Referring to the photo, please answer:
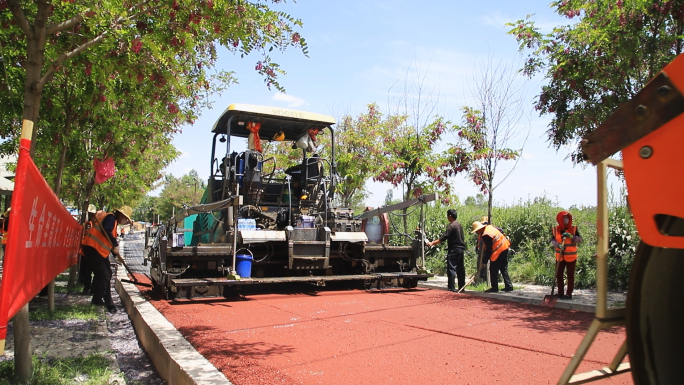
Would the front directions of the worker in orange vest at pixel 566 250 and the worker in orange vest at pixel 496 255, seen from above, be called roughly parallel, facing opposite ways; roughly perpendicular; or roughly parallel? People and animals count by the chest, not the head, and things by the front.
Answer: roughly perpendicular

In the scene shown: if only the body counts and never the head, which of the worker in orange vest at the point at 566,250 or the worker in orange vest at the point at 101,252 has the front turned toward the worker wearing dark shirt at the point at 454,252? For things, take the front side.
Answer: the worker in orange vest at the point at 101,252

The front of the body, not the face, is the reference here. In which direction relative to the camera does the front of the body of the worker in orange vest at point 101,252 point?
to the viewer's right

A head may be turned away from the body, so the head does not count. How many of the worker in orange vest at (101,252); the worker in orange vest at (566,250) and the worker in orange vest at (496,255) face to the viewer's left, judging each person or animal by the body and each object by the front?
1

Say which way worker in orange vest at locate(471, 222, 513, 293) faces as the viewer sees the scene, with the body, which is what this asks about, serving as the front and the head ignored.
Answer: to the viewer's left

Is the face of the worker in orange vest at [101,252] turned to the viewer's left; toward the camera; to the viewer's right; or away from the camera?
to the viewer's right

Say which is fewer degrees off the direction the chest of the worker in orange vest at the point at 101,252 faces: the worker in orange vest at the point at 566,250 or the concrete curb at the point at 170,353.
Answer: the worker in orange vest

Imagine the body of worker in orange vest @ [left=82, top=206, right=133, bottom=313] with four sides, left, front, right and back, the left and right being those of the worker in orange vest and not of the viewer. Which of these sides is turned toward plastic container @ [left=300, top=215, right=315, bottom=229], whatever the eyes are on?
front

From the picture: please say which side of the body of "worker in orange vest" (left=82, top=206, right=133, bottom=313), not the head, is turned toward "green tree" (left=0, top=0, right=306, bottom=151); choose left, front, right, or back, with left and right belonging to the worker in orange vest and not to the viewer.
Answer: right

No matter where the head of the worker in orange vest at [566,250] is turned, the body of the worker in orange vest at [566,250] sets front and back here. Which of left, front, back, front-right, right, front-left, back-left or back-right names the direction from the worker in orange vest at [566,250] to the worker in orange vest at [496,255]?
back-right
